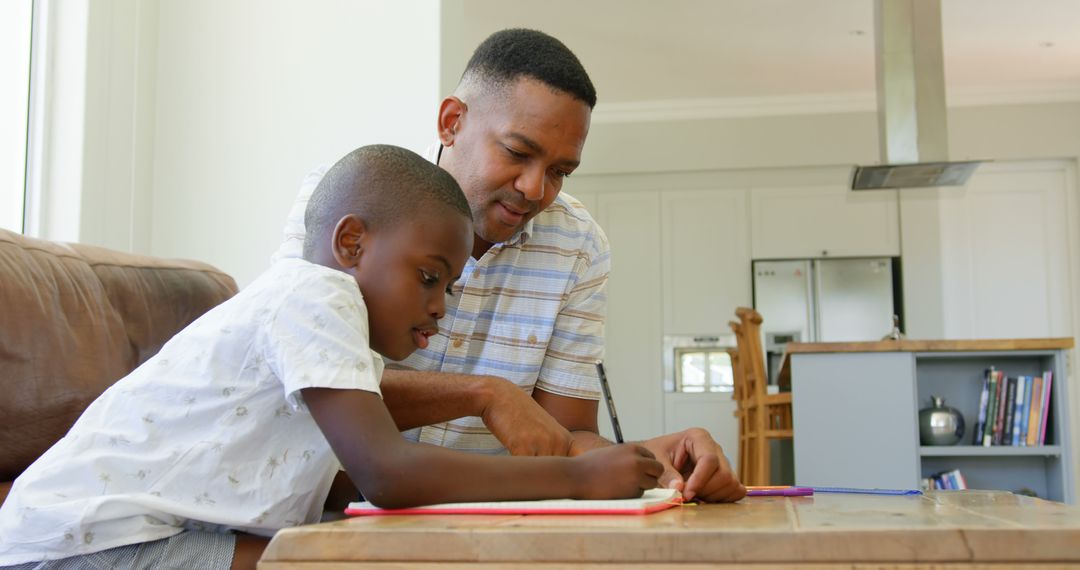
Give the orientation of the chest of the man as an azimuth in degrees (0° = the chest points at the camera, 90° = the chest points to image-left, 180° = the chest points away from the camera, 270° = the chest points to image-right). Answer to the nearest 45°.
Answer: approximately 315°

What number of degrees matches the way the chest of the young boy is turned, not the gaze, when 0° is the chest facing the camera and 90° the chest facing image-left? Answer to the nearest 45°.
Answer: approximately 270°

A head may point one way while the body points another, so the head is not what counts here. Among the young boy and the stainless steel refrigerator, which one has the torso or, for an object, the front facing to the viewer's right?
the young boy

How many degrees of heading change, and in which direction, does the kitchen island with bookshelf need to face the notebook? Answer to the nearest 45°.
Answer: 0° — it already faces it

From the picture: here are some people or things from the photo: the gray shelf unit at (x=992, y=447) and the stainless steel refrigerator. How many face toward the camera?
2

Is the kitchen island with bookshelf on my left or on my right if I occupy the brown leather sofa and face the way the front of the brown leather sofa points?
on my left

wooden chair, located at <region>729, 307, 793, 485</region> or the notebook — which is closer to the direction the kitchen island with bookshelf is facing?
the notebook

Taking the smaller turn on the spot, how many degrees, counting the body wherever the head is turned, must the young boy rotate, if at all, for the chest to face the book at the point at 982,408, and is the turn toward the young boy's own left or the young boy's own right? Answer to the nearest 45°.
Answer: approximately 45° to the young boy's own left

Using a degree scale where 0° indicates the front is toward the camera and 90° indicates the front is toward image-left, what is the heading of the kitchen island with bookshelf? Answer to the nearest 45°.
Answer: approximately 0°

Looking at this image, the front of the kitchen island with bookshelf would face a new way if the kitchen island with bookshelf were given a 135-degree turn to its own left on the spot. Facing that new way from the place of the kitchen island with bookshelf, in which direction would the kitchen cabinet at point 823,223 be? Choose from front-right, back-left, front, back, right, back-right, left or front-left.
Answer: front-left

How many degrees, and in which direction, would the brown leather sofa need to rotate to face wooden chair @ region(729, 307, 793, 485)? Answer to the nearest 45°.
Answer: approximately 90° to its left

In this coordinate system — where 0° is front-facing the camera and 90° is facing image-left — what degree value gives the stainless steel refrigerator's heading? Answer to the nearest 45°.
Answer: approximately 0°

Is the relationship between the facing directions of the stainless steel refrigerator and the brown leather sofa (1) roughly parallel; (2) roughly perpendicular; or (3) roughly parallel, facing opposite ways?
roughly perpendicular
